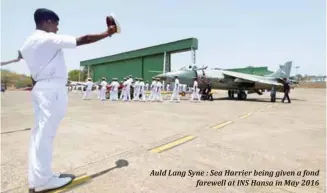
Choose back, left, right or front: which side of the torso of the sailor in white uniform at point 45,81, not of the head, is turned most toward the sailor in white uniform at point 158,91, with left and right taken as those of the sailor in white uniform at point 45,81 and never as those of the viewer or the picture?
front

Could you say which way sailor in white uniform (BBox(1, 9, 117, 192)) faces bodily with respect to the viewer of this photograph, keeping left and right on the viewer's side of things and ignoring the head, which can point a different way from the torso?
facing away from the viewer and to the right of the viewer
